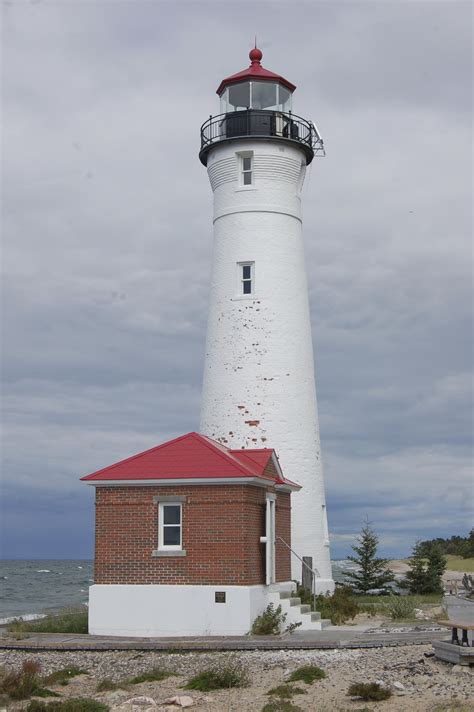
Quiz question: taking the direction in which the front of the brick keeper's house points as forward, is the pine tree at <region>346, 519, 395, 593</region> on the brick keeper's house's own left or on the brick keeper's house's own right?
on the brick keeper's house's own left

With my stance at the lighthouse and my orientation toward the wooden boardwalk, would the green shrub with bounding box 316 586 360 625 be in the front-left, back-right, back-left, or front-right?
front-left

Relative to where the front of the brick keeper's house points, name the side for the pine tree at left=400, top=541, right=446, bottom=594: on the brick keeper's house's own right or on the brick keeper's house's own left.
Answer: on the brick keeper's house's own left

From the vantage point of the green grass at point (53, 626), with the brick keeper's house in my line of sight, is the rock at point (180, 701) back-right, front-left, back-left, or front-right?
front-right
